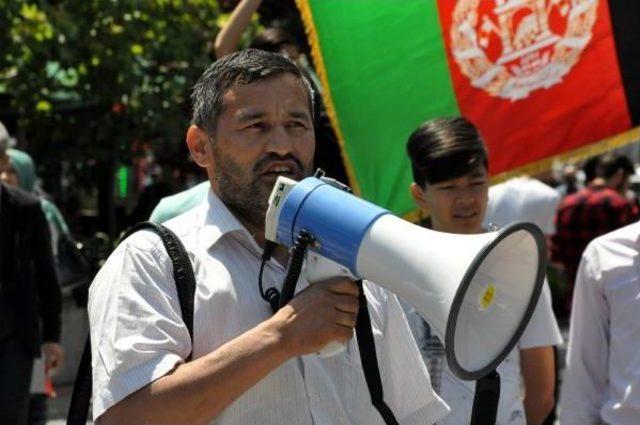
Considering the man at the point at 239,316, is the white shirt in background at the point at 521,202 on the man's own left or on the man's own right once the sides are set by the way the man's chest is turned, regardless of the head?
on the man's own left

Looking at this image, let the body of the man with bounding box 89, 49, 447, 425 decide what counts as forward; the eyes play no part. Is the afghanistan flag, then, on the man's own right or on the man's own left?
on the man's own left

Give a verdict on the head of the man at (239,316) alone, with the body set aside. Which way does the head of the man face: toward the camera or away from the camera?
toward the camera

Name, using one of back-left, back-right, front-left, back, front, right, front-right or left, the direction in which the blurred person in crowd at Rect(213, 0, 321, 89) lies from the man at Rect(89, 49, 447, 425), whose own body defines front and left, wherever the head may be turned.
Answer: back-left

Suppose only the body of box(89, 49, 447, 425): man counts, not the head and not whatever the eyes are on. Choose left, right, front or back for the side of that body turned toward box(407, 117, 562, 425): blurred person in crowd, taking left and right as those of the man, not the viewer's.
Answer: left

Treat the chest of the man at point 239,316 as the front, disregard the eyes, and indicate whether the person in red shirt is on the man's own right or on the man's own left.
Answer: on the man's own left

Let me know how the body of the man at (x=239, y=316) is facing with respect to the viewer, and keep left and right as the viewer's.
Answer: facing the viewer and to the right of the viewer

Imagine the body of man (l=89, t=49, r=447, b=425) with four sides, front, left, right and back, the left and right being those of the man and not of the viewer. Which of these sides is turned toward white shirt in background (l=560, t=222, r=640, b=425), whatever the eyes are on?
left
